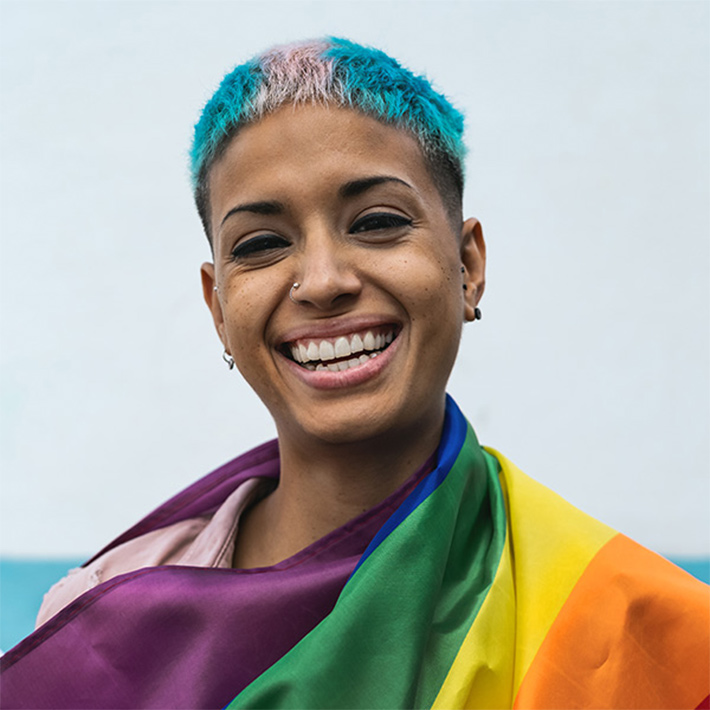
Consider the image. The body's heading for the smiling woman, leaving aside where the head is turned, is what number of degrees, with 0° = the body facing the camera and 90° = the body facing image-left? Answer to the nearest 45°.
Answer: approximately 0°
